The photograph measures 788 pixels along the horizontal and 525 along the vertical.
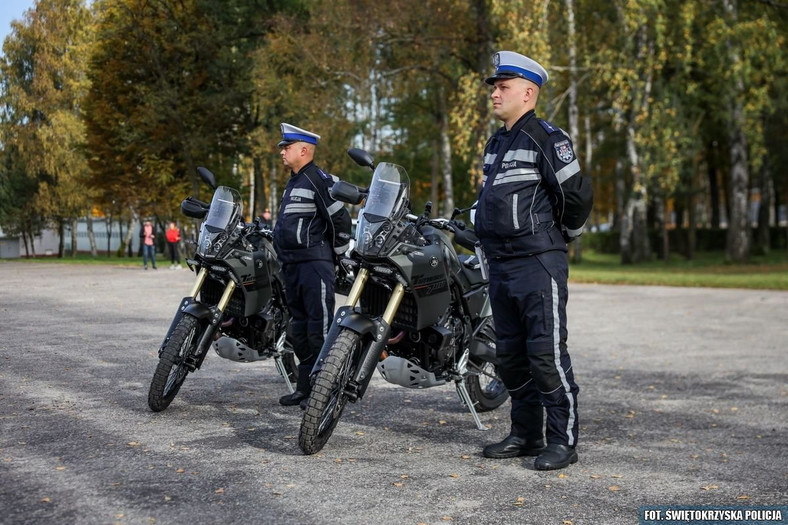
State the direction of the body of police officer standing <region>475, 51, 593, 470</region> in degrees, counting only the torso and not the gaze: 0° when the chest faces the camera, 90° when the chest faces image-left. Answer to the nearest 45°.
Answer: approximately 45°

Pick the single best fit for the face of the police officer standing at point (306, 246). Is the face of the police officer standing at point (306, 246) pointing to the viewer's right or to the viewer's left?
to the viewer's left

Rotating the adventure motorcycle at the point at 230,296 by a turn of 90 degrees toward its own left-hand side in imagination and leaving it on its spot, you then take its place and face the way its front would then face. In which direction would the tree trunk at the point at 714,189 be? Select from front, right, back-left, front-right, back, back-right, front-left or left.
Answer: left

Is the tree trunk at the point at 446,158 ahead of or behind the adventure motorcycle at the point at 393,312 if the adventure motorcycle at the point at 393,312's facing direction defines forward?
behind

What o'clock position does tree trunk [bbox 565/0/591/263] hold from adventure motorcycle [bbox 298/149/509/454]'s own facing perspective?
The tree trunk is roughly at 5 o'clock from the adventure motorcycle.

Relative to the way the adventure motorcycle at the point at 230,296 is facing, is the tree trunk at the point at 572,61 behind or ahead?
behind

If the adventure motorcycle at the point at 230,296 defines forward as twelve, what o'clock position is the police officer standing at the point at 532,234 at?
The police officer standing is roughly at 9 o'clock from the adventure motorcycle.

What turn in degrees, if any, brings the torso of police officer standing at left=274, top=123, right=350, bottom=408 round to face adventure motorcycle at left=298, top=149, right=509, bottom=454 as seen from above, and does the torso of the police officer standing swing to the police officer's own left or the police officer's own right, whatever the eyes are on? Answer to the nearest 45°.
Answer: approximately 135° to the police officer's own left

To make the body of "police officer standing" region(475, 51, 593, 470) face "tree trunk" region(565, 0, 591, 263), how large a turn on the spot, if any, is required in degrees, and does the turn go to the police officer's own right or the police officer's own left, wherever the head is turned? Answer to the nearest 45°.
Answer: approximately 135° to the police officer's own right

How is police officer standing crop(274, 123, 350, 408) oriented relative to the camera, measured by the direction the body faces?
to the viewer's left

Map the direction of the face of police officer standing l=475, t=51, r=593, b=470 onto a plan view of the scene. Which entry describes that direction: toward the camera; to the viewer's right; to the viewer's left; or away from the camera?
to the viewer's left

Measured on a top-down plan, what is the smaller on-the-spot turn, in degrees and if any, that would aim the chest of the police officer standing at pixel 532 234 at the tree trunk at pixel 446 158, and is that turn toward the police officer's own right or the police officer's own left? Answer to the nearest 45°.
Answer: approximately 135° to the police officer's own right

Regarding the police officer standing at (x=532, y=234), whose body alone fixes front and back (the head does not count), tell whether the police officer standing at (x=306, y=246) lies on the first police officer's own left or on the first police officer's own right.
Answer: on the first police officer's own right

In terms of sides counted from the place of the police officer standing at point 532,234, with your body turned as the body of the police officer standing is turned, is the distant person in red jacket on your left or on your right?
on your right
